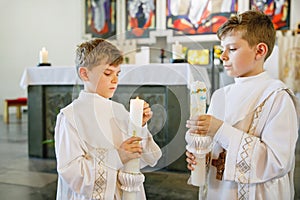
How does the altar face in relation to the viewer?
toward the camera

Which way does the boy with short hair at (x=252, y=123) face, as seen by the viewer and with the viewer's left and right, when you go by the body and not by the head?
facing the viewer and to the left of the viewer

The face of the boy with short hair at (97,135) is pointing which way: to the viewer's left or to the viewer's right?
to the viewer's right

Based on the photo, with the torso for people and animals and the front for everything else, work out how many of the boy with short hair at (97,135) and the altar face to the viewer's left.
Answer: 0

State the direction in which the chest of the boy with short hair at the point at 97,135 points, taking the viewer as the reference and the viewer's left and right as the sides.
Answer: facing the viewer and to the right of the viewer
